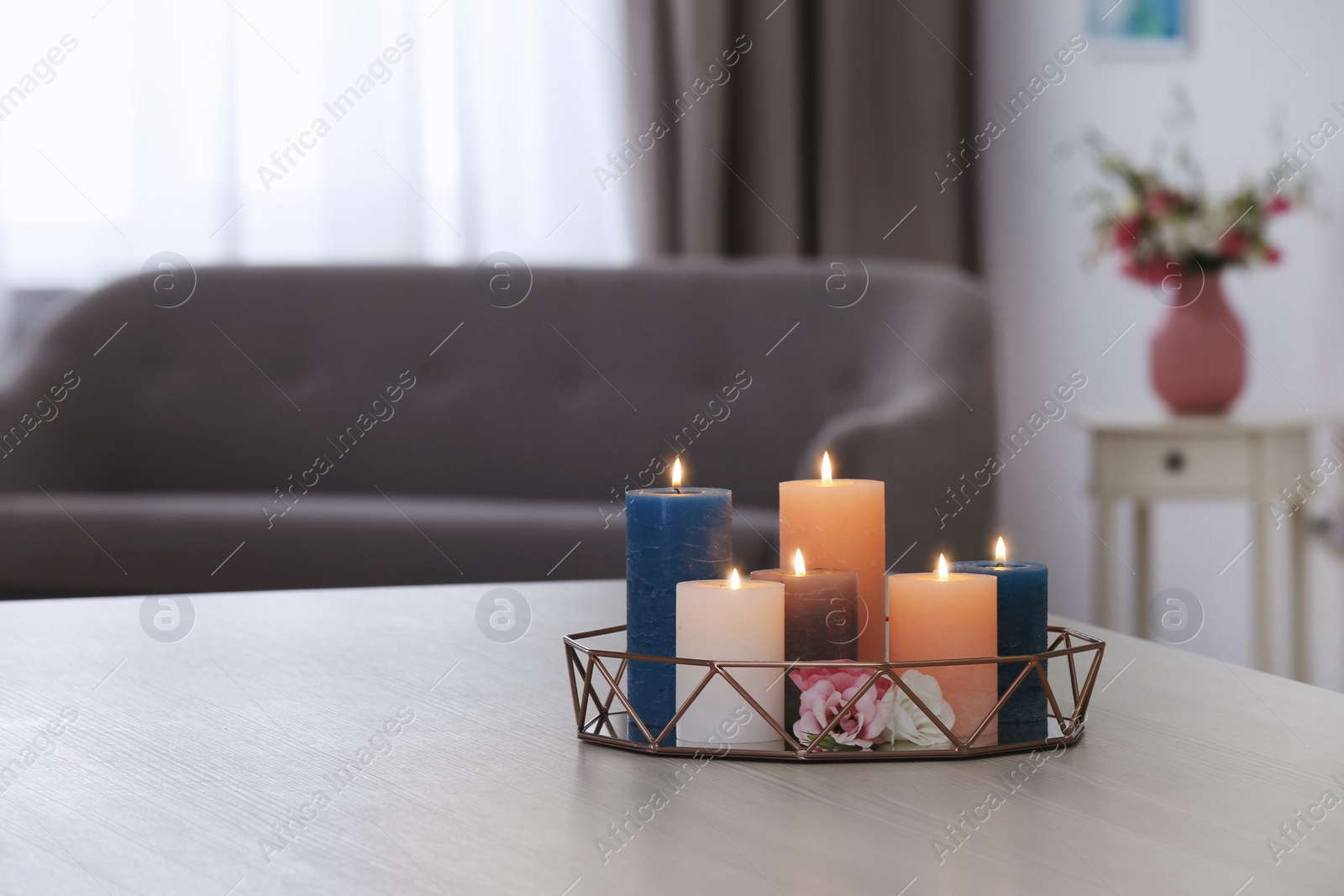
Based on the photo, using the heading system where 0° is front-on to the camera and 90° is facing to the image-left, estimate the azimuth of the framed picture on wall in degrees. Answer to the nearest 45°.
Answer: approximately 0°

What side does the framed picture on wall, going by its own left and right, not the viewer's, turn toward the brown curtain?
right

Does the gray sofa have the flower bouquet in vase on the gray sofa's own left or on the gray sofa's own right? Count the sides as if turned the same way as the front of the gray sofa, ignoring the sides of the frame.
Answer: on the gray sofa's own left

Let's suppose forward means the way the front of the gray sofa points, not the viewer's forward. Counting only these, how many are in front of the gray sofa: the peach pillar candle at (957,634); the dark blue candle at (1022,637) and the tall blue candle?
3

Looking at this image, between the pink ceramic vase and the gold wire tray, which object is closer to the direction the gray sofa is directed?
the gold wire tray

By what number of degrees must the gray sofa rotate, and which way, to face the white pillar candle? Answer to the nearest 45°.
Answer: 0° — it already faces it

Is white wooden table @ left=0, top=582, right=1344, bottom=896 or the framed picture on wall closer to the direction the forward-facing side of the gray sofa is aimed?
the white wooden table

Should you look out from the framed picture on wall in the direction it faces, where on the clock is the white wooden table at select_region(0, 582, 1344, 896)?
The white wooden table is roughly at 12 o'clock from the framed picture on wall.

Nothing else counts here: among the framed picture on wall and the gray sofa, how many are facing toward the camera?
2

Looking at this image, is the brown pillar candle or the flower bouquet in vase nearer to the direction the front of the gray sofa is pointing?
the brown pillar candle

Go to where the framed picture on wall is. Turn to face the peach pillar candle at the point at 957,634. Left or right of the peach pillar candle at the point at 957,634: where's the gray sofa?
right

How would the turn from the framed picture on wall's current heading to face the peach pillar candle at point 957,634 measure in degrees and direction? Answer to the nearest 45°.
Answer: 0° — it already faces it
